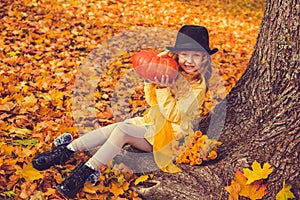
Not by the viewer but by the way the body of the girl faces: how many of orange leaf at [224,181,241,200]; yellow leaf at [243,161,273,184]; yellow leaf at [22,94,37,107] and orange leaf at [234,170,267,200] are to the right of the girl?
1

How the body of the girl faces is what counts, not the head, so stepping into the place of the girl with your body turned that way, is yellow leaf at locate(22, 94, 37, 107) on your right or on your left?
on your right

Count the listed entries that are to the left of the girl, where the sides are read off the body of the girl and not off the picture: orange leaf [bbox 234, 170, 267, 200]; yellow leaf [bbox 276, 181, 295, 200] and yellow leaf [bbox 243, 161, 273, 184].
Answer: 3

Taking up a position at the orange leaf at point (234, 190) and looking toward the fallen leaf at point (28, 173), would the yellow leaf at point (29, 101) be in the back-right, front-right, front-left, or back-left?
front-right

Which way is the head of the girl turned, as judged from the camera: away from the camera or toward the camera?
toward the camera

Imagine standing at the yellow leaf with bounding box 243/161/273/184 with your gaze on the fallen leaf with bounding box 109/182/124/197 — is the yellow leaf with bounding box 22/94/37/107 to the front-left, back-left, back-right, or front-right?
front-right

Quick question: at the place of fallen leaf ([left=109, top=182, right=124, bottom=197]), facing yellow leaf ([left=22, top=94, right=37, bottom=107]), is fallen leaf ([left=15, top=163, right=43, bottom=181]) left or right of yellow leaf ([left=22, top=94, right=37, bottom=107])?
left

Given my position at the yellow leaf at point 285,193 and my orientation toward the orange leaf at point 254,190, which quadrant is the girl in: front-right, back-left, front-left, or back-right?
front-right

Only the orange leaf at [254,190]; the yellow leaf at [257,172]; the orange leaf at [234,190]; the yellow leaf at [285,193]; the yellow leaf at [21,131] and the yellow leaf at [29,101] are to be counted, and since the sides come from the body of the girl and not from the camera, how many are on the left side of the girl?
4

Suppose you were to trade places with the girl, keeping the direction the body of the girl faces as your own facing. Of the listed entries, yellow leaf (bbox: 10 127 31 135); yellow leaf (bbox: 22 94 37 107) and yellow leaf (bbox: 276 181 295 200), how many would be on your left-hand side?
1

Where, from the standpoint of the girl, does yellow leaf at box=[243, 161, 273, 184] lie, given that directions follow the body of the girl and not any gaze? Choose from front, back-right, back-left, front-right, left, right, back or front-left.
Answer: left

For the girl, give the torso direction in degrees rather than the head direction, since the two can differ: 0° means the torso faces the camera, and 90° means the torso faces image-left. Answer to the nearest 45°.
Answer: approximately 45°

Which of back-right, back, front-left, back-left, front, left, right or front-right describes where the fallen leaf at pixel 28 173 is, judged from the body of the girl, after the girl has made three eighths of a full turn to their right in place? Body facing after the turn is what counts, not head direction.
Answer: left

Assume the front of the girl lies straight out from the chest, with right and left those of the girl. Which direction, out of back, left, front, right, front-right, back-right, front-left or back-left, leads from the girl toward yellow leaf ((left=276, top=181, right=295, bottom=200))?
left

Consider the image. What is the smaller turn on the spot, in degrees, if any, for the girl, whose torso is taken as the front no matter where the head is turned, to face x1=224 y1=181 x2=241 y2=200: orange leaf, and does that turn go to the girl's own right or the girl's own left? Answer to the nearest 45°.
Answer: approximately 90° to the girl's own left

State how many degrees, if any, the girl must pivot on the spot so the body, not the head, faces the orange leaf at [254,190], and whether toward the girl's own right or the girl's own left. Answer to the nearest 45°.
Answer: approximately 90° to the girl's own left

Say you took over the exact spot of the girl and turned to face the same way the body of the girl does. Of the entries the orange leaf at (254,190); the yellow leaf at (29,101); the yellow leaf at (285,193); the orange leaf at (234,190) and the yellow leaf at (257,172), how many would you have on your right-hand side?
1
